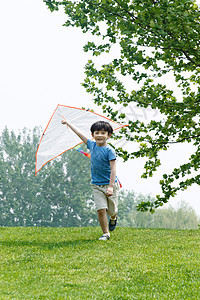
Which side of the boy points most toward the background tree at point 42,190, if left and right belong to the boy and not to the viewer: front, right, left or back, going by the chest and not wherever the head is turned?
back

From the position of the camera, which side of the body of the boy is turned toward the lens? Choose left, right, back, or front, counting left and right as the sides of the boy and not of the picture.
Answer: front

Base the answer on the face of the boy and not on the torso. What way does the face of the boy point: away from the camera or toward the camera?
toward the camera

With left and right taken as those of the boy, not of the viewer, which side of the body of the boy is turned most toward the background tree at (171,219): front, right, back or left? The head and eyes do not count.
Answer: back
